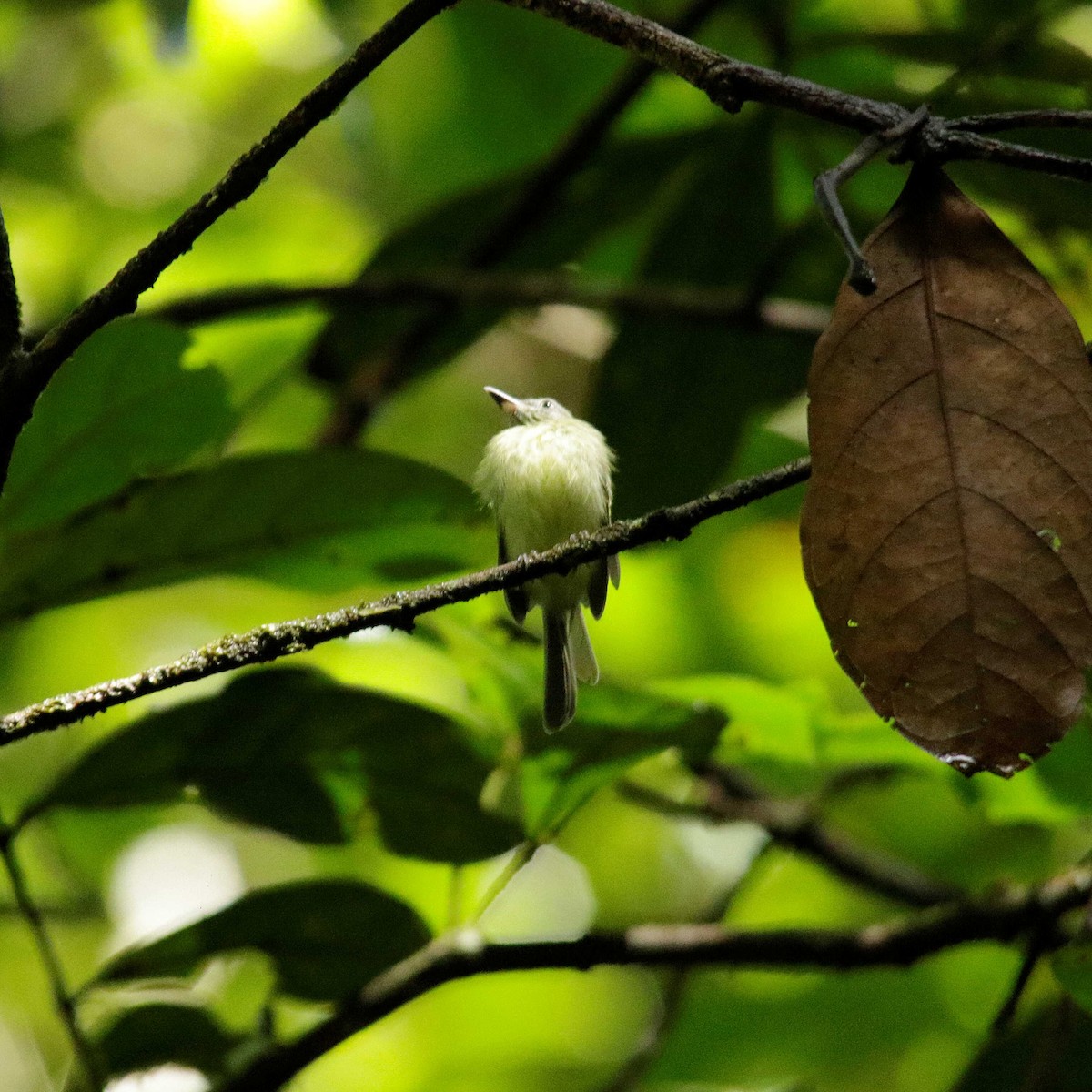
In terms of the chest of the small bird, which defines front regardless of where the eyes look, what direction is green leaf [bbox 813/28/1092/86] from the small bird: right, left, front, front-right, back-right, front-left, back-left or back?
back-left

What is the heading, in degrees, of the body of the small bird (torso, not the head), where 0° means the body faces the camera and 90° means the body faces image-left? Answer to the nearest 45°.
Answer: approximately 0°
